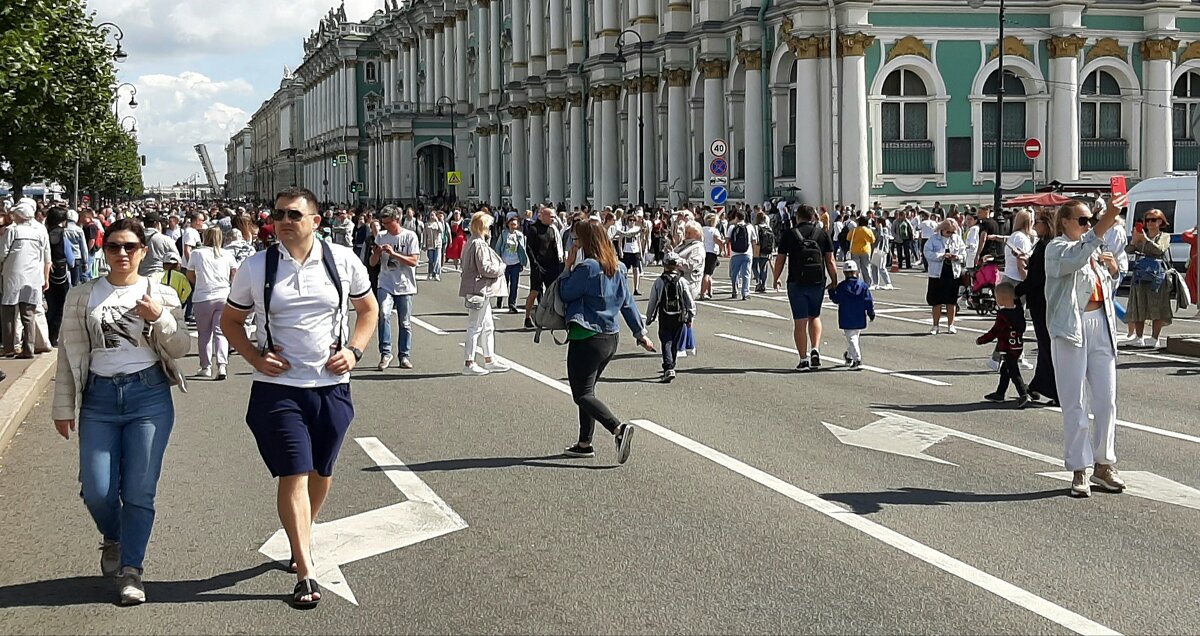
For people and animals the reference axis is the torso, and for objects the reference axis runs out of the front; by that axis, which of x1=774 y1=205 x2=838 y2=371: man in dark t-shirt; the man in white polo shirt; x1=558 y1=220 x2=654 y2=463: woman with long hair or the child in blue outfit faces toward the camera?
the man in white polo shirt

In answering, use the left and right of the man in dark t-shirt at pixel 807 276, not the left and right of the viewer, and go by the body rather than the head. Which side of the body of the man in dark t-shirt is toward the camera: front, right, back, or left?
back

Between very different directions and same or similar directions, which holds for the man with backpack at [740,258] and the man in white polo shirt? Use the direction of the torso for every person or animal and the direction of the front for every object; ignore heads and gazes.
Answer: very different directions

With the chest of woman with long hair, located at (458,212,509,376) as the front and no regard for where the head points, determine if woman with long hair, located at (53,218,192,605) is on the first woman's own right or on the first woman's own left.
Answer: on the first woman's own right

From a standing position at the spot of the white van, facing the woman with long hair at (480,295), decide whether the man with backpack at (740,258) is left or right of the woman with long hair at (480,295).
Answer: right

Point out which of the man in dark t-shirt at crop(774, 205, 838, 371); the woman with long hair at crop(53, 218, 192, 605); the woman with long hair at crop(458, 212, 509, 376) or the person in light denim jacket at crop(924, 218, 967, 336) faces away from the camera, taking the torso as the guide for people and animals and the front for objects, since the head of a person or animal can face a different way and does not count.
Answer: the man in dark t-shirt

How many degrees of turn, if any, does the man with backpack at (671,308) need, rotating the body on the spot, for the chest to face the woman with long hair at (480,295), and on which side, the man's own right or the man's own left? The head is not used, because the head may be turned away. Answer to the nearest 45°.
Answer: approximately 90° to the man's own left

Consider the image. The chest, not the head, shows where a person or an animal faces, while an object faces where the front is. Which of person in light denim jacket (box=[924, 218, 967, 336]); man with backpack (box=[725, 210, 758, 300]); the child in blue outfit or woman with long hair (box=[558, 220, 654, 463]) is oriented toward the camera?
the person in light denim jacket

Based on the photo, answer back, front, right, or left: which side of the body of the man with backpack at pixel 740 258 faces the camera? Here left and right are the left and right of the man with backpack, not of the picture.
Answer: back

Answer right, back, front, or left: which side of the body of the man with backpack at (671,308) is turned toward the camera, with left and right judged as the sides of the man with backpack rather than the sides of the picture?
back
